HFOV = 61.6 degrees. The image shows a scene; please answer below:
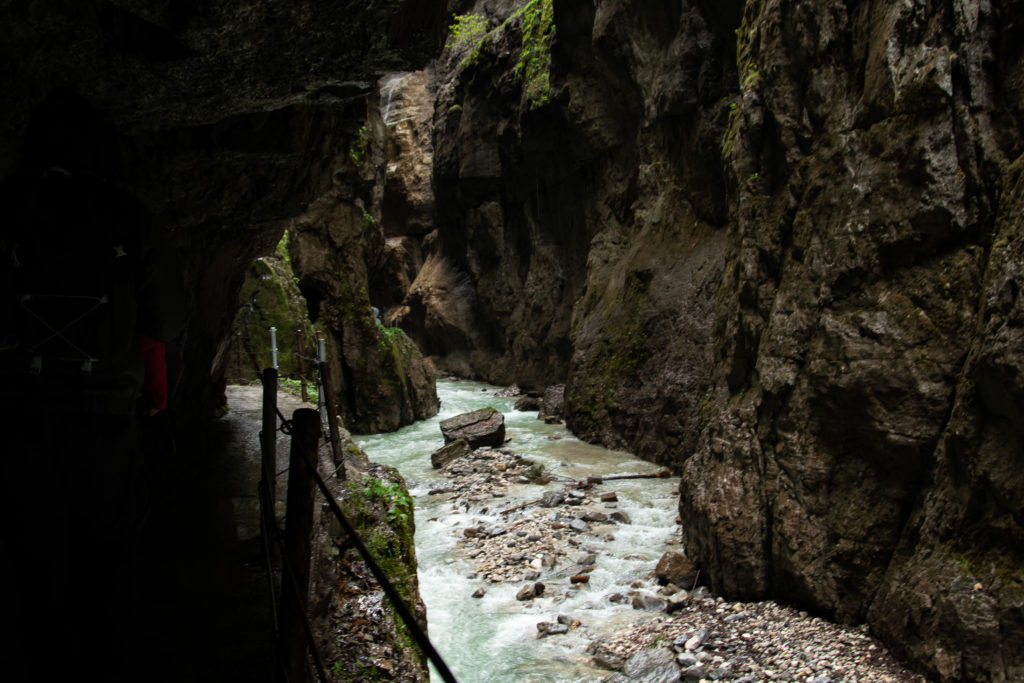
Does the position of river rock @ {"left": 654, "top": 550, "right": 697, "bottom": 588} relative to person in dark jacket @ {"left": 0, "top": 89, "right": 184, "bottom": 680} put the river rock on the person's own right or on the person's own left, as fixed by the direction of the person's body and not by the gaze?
on the person's own right

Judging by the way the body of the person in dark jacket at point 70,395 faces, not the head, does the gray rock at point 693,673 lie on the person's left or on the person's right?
on the person's right

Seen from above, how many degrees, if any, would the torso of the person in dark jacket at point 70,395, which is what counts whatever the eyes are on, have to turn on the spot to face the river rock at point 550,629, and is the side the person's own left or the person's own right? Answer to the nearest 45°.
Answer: approximately 45° to the person's own right

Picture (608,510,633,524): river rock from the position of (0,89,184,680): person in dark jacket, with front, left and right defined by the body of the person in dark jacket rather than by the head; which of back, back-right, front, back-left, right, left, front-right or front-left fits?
front-right

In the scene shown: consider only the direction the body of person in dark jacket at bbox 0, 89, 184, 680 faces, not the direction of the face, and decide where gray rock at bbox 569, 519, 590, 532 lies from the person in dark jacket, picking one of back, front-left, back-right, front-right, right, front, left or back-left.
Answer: front-right

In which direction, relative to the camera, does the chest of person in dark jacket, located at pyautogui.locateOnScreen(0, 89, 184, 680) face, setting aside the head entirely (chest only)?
away from the camera

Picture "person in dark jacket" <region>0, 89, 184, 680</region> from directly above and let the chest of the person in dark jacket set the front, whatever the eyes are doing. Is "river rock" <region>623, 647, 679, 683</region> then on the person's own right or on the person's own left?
on the person's own right
